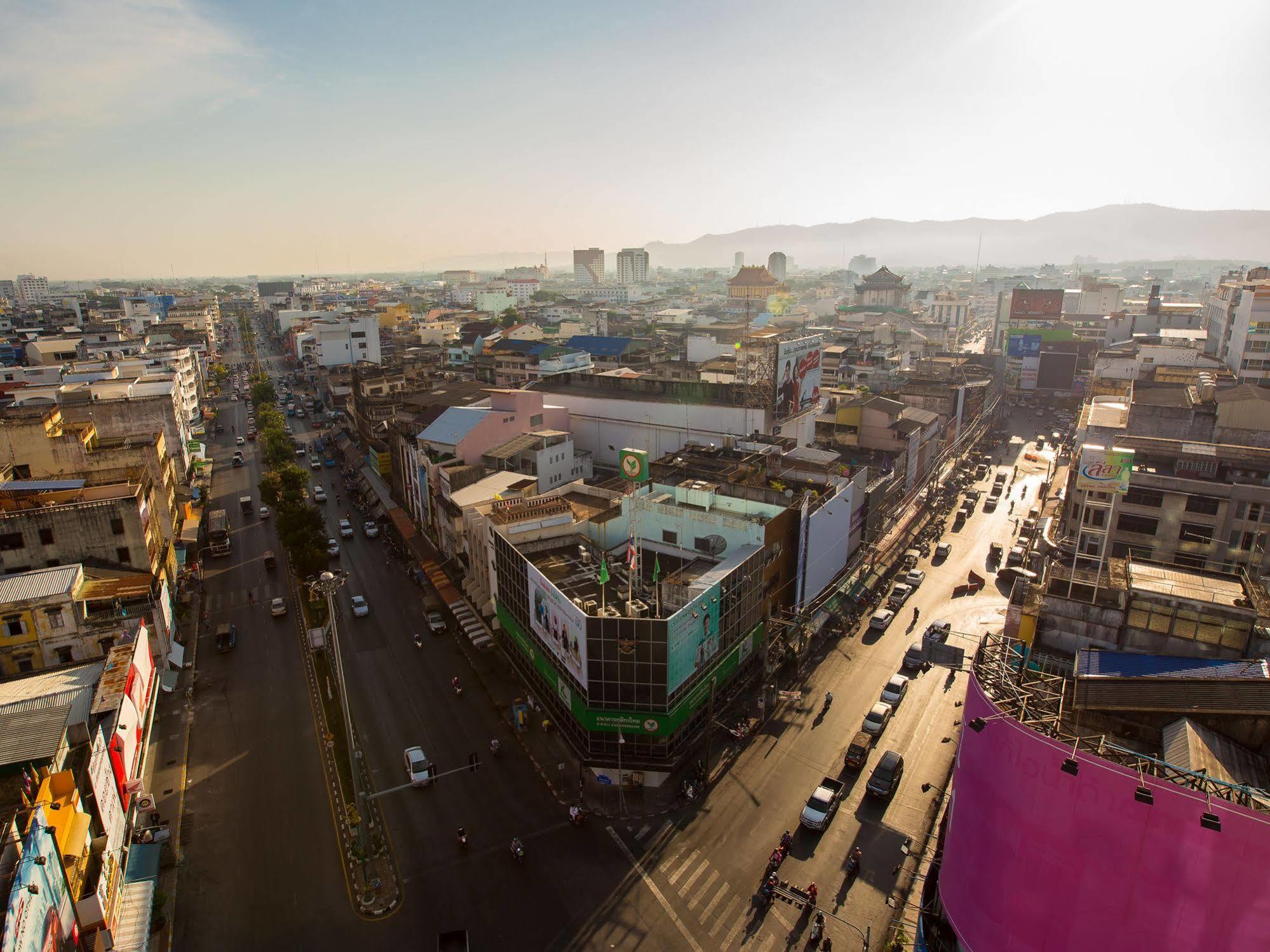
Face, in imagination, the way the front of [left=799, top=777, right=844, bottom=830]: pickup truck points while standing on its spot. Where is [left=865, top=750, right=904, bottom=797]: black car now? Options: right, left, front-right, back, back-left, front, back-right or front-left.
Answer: back

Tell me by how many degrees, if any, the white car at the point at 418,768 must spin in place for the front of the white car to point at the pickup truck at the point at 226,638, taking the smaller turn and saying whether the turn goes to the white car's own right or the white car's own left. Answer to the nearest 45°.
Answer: approximately 135° to the white car's own right

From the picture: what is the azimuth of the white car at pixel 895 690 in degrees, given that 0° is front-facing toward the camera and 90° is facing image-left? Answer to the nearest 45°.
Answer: approximately 45°

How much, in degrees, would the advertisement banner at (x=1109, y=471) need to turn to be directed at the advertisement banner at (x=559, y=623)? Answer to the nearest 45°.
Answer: approximately 45° to its right

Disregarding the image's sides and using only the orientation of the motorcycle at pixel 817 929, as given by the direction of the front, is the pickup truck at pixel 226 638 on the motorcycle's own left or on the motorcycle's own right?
on the motorcycle's own right

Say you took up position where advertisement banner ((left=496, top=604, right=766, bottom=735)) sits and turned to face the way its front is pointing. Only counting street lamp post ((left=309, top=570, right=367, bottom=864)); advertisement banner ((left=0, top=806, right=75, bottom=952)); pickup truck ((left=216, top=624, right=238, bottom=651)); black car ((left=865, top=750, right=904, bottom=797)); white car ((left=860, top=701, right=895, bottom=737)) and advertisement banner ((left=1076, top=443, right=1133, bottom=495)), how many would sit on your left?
3

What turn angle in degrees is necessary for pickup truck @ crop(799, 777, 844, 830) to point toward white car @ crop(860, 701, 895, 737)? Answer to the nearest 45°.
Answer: approximately 135° to its right

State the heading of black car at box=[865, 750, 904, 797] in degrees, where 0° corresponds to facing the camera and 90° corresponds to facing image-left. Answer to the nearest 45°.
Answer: approximately 45°

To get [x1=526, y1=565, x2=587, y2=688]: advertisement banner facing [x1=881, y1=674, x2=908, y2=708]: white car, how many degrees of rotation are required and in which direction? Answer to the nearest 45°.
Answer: approximately 135° to its left
